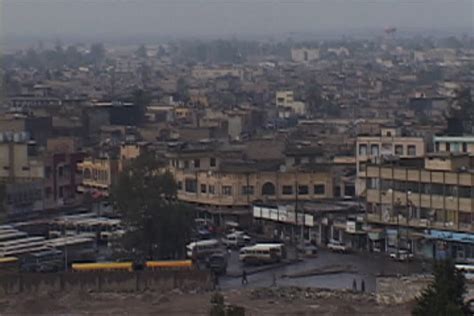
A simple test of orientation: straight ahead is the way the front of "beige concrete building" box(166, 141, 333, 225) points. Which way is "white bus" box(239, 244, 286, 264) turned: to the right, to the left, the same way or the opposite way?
to the right

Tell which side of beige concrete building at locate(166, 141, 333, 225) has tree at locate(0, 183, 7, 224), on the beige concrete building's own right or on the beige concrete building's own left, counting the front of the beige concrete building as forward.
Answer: on the beige concrete building's own right

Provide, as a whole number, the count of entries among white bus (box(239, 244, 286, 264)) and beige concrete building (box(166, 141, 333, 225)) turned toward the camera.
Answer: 1

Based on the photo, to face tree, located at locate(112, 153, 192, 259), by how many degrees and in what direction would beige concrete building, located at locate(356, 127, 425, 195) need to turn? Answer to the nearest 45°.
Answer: approximately 45° to its right

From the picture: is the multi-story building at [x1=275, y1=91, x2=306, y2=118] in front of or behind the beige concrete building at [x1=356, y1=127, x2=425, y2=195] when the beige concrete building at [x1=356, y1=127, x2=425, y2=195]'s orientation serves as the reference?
behind

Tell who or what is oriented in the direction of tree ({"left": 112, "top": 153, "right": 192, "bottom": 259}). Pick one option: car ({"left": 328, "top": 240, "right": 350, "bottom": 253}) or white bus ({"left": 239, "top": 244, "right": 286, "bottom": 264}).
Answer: the white bus

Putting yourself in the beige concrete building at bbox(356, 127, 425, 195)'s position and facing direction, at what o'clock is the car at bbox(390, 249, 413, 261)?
The car is roughly at 12 o'clock from the beige concrete building.

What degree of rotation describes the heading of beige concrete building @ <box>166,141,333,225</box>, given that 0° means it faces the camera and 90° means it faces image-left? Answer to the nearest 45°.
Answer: approximately 0°

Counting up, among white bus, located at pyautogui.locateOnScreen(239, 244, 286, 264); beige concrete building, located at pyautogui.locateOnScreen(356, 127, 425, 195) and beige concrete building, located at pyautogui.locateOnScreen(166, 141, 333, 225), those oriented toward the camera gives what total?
2

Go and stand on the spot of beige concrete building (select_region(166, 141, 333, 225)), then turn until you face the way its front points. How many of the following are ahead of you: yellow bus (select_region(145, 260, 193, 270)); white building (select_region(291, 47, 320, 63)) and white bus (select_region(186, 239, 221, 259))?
2

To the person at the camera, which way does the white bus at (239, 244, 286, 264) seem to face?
facing to the left of the viewer

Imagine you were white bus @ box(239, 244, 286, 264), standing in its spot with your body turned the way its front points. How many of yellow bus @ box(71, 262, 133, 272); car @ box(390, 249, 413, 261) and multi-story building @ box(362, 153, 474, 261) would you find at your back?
2
